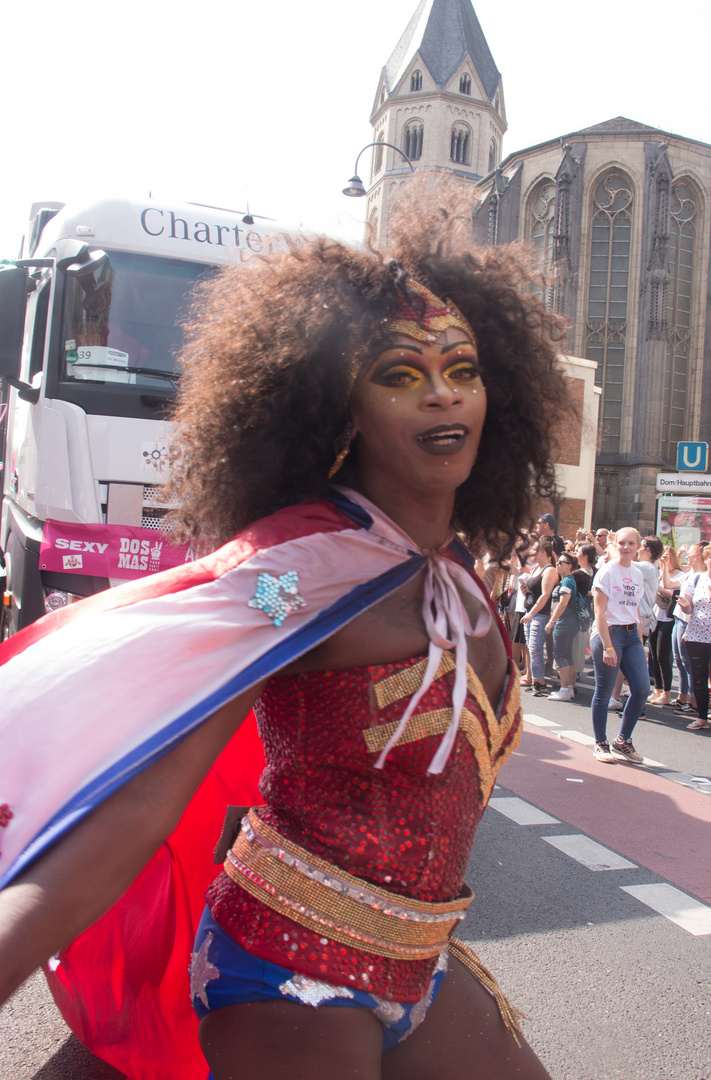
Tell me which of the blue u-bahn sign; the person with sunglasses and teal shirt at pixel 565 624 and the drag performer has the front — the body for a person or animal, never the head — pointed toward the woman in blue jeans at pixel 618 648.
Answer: the blue u-bahn sign

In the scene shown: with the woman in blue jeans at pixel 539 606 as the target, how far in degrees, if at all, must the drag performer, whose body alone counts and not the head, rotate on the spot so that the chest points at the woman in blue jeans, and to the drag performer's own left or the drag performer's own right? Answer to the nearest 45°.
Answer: approximately 135° to the drag performer's own left

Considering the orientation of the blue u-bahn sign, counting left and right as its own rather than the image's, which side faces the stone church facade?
back

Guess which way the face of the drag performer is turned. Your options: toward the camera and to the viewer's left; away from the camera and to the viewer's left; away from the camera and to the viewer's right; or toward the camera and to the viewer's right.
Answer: toward the camera and to the viewer's right

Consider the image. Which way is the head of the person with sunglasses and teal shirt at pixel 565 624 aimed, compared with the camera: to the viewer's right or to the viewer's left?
to the viewer's left

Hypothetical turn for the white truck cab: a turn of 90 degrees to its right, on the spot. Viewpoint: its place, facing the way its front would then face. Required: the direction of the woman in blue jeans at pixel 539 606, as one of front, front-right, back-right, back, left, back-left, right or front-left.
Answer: back

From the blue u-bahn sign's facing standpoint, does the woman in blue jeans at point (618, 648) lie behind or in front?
in front

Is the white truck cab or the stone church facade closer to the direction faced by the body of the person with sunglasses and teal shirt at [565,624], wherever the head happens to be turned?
the white truck cab

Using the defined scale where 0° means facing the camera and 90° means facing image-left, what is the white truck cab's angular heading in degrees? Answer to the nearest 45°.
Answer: approximately 315°

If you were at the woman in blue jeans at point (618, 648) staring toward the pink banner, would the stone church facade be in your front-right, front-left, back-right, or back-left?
back-right

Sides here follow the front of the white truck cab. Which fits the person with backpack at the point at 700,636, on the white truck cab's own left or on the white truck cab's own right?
on the white truck cab's own left
